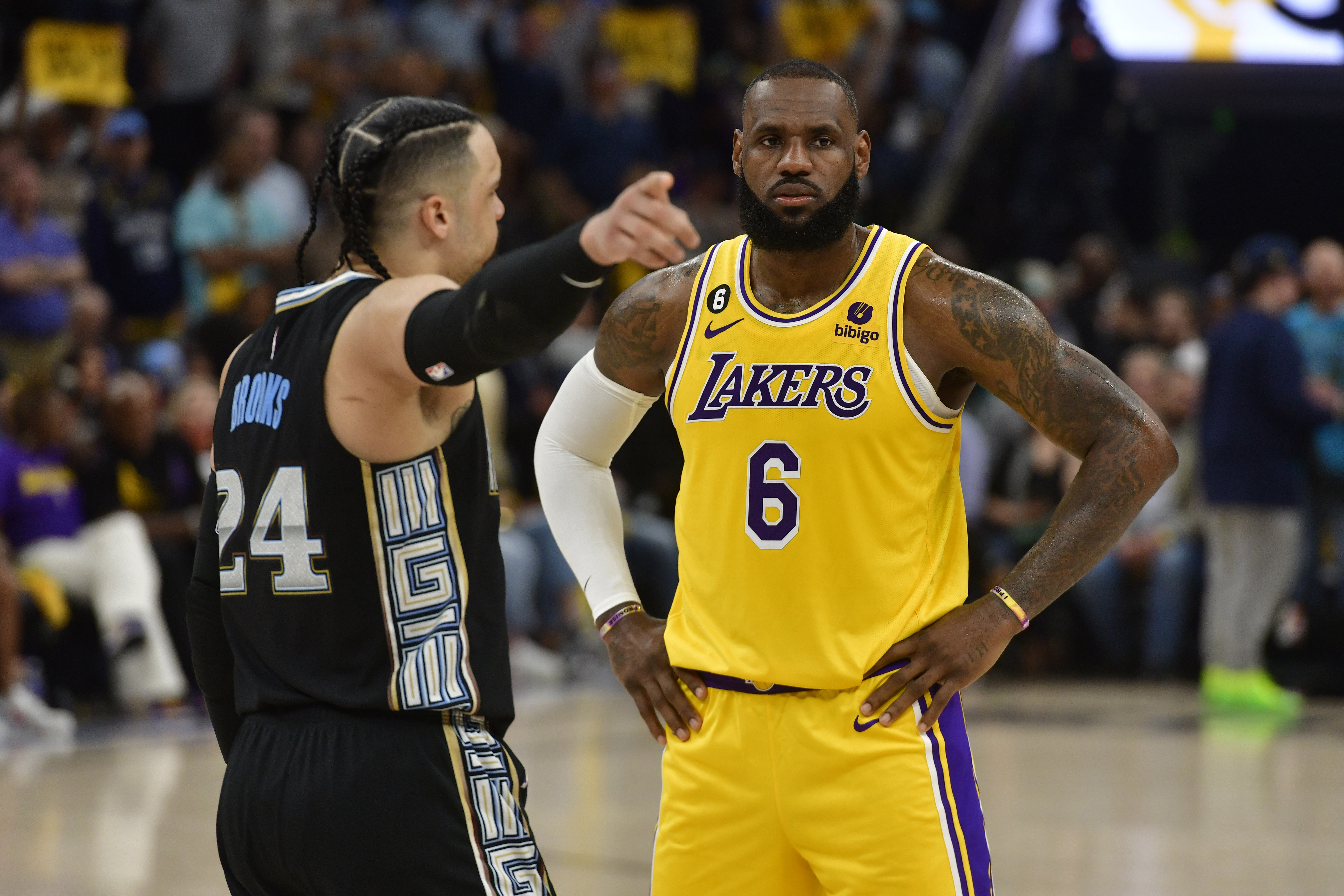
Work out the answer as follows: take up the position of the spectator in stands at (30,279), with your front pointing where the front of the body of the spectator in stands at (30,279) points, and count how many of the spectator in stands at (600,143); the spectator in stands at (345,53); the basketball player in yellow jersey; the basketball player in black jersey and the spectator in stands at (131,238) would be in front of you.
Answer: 2

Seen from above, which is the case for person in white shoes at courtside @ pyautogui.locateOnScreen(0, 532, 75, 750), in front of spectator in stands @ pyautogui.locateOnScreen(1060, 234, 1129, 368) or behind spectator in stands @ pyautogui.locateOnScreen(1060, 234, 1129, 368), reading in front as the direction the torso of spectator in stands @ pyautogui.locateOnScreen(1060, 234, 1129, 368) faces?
in front

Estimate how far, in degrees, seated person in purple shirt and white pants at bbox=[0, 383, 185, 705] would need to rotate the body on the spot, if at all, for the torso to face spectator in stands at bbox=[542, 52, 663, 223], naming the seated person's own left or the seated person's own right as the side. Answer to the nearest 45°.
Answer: approximately 90° to the seated person's own left

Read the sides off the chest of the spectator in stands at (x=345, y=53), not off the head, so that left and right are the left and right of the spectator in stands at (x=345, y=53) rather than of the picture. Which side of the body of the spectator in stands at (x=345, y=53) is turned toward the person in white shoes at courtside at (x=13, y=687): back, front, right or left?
front

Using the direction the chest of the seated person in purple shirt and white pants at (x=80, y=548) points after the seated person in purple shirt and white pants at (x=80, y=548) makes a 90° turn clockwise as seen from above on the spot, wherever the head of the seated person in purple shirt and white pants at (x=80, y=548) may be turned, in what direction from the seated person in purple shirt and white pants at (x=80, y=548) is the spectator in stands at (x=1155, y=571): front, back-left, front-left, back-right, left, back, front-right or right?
back-left

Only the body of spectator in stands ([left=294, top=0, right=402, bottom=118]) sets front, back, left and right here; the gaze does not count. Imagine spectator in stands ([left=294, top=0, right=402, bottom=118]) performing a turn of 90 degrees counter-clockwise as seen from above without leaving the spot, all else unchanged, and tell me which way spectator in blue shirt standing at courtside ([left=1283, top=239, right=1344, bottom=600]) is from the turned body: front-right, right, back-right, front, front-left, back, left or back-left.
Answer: front-right

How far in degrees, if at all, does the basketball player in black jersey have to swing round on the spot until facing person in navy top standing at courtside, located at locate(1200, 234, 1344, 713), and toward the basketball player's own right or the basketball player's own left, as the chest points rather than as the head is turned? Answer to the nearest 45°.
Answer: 0° — they already face them

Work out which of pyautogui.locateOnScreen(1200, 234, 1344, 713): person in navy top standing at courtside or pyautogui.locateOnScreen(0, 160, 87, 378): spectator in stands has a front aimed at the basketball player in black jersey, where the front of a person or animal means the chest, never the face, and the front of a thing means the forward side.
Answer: pyautogui.locateOnScreen(0, 160, 87, 378): spectator in stands

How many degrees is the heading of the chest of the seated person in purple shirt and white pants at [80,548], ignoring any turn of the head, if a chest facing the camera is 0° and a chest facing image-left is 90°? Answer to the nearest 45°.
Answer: approximately 315°
